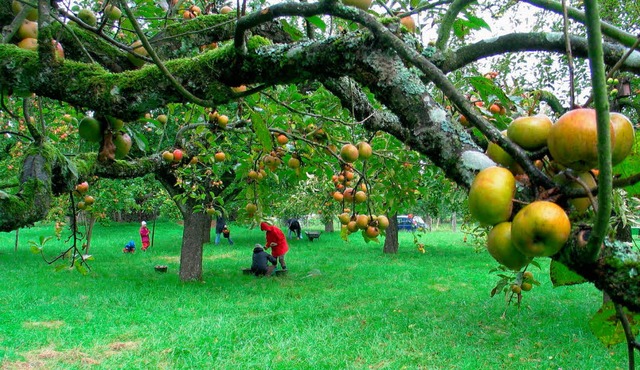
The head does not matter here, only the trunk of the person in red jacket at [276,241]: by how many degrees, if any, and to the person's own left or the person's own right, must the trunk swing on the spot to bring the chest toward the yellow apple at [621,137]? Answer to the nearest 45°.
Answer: approximately 90° to the person's own left

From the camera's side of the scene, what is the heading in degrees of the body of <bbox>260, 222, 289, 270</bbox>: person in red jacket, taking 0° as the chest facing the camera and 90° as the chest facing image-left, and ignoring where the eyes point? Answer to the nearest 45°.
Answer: approximately 90°

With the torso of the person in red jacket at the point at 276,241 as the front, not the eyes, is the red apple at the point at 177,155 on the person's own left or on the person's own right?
on the person's own left

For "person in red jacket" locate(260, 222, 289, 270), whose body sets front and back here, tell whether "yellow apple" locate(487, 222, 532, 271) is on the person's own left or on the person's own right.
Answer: on the person's own left

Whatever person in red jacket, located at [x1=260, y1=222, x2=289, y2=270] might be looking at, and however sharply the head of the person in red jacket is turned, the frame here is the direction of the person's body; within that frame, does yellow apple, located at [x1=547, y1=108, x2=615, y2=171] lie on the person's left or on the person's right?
on the person's left
